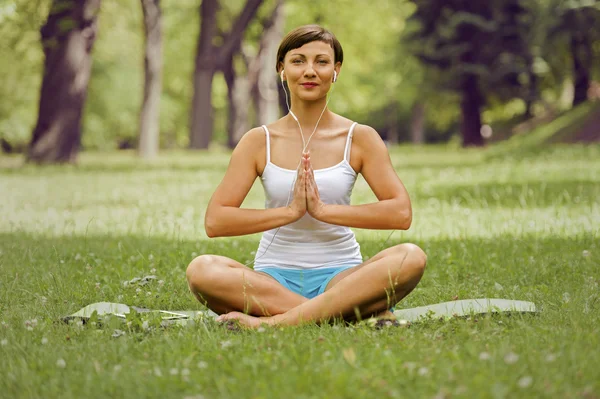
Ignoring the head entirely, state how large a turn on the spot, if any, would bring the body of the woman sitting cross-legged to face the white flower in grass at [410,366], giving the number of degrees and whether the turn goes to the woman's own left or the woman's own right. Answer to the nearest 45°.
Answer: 0° — they already face it

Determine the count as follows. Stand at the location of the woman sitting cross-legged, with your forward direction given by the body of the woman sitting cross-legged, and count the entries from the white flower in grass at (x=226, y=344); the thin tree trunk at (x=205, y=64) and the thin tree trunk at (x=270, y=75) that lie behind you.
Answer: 2

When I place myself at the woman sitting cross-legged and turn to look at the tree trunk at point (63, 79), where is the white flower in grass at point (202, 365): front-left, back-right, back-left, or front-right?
back-left

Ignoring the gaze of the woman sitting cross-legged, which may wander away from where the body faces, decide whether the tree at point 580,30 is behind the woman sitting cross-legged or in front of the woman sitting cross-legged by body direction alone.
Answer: behind

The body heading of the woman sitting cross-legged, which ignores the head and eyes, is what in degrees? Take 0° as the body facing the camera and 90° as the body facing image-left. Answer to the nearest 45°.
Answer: approximately 0°

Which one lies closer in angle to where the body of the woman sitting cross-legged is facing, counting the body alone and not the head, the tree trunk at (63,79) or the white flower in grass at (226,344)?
the white flower in grass

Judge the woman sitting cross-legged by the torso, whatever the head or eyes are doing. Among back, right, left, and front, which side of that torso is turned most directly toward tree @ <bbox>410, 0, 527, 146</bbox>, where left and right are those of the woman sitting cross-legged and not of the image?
back

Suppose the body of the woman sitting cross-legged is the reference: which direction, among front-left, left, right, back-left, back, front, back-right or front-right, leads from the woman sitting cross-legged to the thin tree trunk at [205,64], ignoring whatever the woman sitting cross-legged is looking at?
back

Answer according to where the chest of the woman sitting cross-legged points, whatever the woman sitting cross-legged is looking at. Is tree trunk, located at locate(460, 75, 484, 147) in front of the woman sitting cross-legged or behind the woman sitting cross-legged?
behind

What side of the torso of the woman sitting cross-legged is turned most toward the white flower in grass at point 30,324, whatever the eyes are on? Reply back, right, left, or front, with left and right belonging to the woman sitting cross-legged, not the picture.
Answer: right

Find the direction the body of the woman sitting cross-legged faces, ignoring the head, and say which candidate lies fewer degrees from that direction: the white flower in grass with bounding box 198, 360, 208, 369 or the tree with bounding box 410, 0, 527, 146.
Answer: the white flower in grass

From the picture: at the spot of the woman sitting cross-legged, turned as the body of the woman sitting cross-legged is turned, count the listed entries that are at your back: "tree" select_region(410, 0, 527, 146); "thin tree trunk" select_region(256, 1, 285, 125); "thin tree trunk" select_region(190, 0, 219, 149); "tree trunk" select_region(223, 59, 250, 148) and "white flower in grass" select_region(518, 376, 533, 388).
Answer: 4

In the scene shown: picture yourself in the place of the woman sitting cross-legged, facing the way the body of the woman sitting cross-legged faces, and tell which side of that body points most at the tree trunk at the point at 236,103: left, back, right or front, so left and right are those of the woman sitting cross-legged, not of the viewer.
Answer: back
